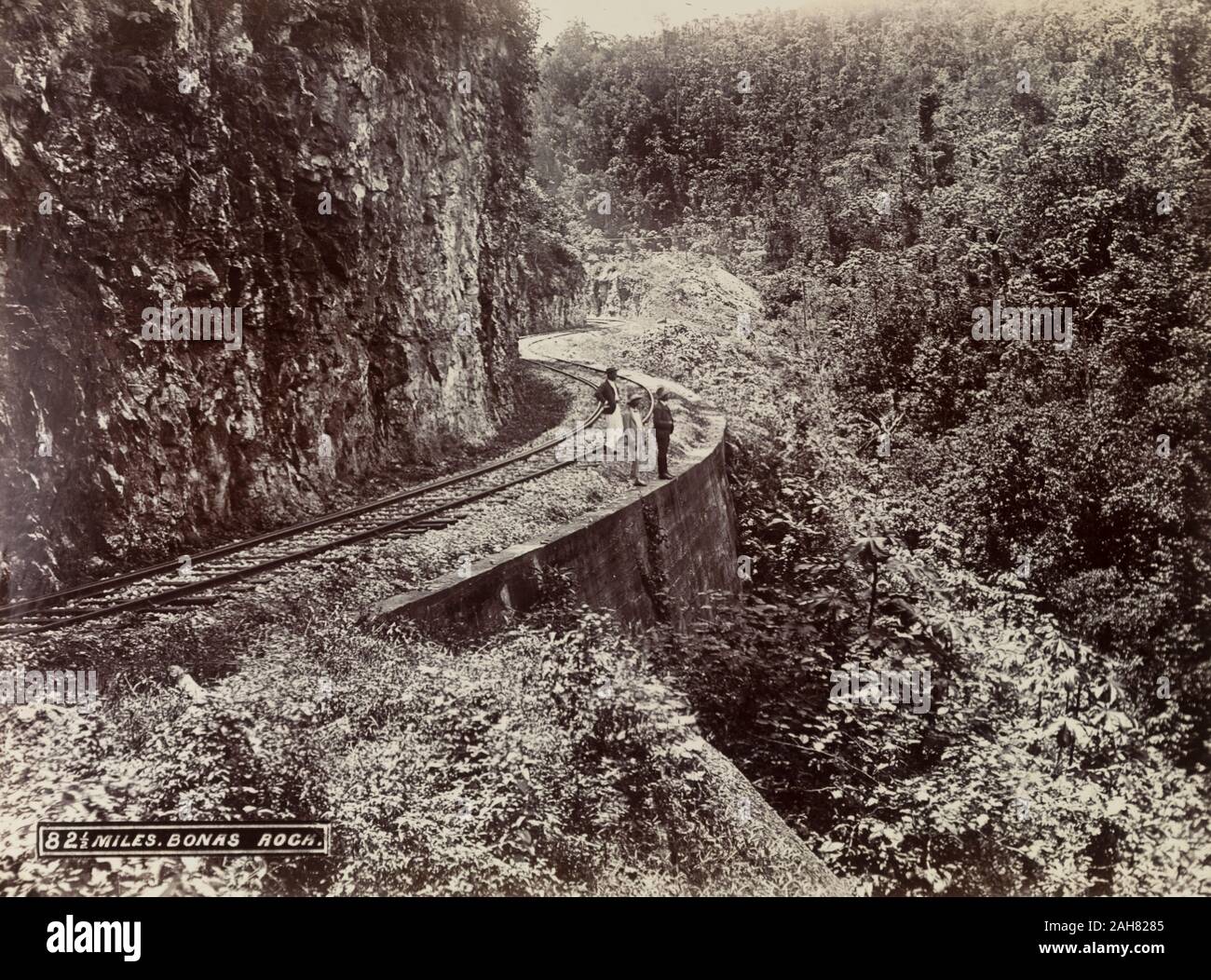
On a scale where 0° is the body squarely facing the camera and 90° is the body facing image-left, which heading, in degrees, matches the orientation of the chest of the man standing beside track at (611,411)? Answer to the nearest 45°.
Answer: approximately 315°
